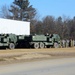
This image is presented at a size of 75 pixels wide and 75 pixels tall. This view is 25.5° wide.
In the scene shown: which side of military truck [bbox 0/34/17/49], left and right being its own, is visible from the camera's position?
right
